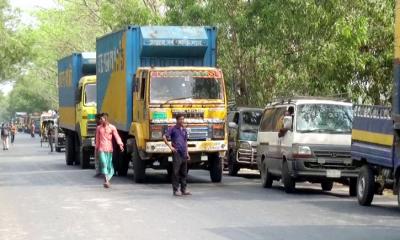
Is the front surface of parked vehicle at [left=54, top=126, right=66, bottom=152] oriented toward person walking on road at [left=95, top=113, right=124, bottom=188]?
yes

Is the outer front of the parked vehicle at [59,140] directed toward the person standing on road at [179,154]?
yes

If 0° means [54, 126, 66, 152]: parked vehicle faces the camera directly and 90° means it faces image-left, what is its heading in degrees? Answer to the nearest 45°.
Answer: approximately 0°

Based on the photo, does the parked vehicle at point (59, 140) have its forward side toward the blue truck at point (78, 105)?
yes

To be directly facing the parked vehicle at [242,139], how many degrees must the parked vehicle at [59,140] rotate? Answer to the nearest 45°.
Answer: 0° — it already faces it
